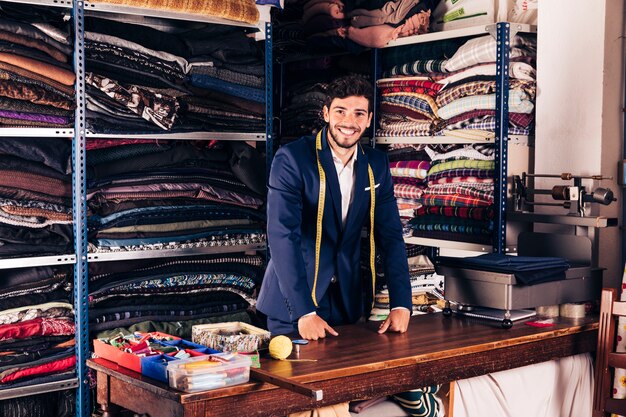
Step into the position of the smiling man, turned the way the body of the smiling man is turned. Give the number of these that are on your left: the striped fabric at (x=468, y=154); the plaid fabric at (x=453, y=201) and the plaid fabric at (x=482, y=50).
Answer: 3

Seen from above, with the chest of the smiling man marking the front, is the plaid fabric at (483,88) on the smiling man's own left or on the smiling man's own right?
on the smiling man's own left

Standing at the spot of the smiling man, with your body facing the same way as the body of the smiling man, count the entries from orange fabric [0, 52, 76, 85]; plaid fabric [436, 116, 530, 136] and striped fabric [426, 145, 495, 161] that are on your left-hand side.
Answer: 2

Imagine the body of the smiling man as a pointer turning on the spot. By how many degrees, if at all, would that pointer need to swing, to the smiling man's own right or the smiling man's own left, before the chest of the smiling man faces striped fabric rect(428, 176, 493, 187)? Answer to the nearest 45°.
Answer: approximately 90° to the smiling man's own left

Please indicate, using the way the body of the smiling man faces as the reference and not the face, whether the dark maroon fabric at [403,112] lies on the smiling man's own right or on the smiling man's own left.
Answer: on the smiling man's own left

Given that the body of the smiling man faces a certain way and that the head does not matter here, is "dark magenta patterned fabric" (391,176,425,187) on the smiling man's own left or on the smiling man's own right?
on the smiling man's own left

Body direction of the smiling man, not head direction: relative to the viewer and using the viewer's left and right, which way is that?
facing the viewer and to the right of the viewer

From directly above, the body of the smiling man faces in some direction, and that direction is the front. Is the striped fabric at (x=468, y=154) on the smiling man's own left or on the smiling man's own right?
on the smiling man's own left

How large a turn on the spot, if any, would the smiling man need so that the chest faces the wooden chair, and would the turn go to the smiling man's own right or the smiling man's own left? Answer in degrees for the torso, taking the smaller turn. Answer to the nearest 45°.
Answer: approximately 45° to the smiling man's own left

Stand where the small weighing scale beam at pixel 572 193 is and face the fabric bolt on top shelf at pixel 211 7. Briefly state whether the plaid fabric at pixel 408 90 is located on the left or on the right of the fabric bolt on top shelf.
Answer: right

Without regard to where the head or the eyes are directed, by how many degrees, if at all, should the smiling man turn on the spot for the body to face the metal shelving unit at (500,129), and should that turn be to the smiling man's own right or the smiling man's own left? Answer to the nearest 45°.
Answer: approximately 90° to the smiling man's own left
